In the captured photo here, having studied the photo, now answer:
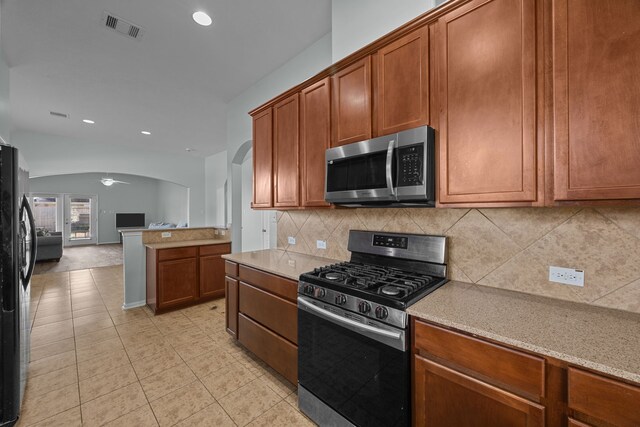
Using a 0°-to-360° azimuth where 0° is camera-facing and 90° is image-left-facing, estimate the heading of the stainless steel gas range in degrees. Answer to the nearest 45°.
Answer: approximately 45°

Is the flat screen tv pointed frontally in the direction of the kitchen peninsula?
yes

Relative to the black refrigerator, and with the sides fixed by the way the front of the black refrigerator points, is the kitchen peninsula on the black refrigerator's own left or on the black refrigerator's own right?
on the black refrigerator's own left

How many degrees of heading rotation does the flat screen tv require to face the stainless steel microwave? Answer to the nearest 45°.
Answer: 0° — it already faces it

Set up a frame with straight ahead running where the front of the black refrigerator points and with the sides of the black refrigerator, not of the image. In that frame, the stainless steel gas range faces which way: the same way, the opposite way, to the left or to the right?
the opposite way

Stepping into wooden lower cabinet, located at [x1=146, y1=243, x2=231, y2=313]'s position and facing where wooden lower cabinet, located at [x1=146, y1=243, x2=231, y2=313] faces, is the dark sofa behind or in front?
behind

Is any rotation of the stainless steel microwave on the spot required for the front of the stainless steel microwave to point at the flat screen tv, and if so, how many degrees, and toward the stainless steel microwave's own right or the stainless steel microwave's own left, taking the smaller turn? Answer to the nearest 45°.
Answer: approximately 90° to the stainless steel microwave's own right

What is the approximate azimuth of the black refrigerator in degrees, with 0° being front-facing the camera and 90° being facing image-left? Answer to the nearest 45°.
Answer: approximately 270°

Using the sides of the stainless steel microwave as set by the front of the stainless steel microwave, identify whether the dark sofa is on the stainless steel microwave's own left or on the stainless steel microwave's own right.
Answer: on the stainless steel microwave's own right

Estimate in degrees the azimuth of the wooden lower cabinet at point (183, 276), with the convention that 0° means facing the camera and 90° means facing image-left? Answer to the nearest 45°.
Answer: approximately 315°

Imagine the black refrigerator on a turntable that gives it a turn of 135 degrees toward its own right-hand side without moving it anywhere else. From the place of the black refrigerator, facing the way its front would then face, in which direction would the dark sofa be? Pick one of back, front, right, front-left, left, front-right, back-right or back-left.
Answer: back-right
